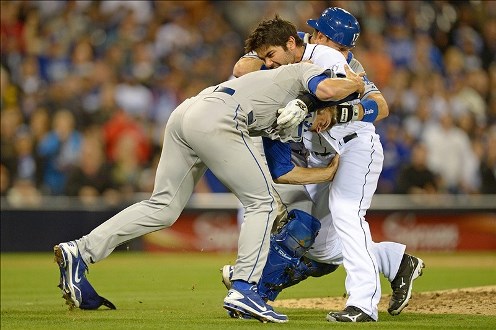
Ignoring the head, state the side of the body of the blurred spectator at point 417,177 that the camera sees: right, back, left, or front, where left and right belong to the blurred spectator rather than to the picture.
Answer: front

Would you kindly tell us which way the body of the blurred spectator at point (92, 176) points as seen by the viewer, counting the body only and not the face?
toward the camera

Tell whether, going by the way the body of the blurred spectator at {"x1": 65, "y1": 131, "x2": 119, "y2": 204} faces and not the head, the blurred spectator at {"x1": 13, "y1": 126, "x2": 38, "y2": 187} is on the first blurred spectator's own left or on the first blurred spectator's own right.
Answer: on the first blurred spectator's own right

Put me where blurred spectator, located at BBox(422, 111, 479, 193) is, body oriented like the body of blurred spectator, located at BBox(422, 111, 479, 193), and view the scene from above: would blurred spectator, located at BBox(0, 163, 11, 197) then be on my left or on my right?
on my right

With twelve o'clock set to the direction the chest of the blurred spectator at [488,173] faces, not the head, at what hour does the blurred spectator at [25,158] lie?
the blurred spectator at [25,158] is roughly at 2 o'clock from the blurred spectator at [488,173].

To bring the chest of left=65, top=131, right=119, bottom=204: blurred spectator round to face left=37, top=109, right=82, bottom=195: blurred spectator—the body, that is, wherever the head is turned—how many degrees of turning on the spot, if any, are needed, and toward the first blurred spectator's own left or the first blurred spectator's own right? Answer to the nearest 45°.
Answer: approximately 90° to the first blurred spectator's own right

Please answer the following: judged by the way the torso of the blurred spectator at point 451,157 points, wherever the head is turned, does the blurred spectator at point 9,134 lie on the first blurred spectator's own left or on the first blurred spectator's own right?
on the first blurred spectator's own right

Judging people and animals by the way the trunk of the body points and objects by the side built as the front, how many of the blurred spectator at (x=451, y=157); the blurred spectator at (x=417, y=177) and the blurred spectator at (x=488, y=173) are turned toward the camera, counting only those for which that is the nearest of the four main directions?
3

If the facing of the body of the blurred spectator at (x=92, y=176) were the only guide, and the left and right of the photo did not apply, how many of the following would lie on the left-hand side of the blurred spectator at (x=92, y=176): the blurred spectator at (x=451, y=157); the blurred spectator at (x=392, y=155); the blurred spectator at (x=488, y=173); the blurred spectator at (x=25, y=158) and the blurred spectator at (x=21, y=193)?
3

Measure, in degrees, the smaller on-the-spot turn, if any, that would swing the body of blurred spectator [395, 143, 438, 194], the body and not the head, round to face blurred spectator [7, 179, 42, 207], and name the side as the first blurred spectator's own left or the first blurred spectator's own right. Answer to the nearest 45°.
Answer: approximately 90° to the first blurred spectator's own right

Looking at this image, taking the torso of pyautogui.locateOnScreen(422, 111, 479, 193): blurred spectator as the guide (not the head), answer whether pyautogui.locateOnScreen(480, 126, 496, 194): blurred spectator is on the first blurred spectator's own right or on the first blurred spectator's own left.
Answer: on the first blurred spectator's own left
